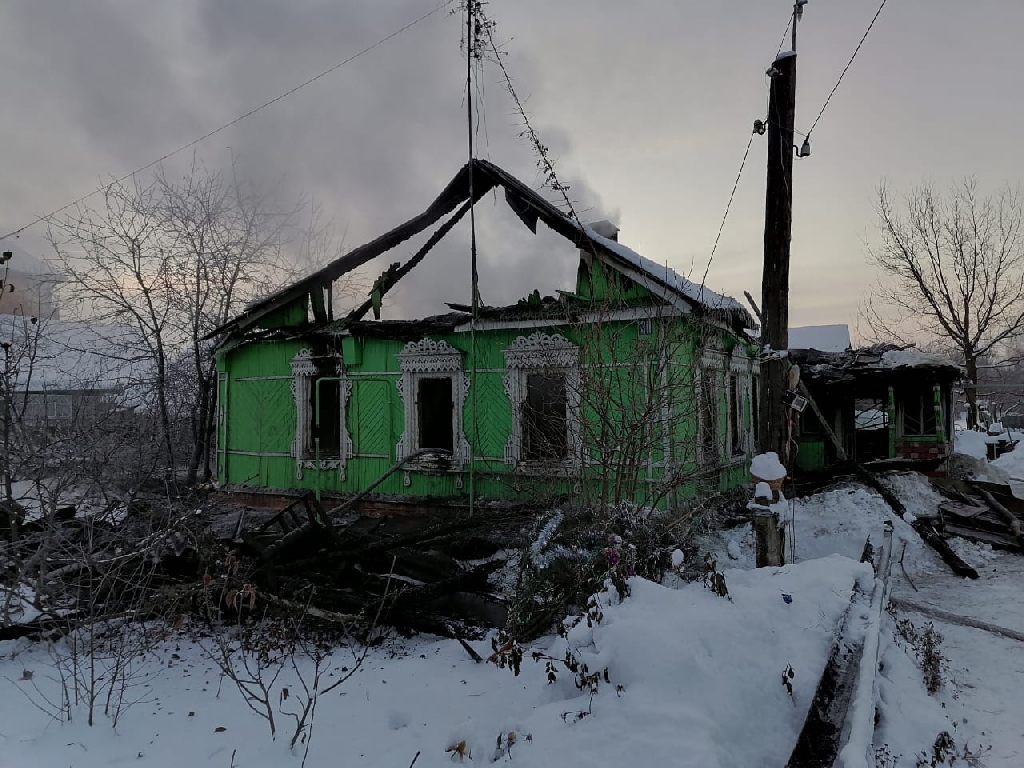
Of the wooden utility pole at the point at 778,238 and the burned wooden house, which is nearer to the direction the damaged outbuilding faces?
the wooden utility pole

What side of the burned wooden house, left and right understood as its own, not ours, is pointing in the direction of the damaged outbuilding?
left

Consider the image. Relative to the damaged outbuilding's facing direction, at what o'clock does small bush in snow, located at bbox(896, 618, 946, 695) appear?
The small bush in snow is roughly at 12 o'clock from the damaged outbuilding.

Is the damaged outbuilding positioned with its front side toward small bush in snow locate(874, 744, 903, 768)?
yes

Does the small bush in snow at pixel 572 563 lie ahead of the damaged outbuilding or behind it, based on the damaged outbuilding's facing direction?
ahead

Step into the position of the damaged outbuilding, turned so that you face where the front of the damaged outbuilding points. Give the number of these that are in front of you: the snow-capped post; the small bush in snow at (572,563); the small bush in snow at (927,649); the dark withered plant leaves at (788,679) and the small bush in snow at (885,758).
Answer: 5

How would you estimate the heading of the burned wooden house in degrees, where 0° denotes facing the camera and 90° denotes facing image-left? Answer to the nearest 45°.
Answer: approximately 0°

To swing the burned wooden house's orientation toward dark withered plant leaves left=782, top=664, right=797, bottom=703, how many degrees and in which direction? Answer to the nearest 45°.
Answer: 0° — it already faces it

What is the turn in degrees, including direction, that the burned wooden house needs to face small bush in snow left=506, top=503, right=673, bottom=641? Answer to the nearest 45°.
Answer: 0° — it already faces it

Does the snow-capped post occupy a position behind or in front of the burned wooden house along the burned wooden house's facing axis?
in front

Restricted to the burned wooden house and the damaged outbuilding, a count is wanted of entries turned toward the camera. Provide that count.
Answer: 2

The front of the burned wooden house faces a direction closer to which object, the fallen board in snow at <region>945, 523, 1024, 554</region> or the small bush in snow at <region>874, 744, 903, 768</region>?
the small bush in snow
